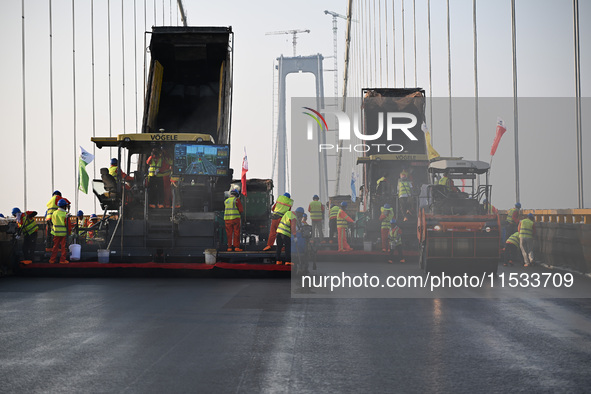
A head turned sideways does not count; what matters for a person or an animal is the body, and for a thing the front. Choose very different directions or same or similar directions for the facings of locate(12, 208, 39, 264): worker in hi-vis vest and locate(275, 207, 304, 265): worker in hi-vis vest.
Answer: very different directions

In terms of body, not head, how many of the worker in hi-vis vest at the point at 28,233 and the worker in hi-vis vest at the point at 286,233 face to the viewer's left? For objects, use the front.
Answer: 1

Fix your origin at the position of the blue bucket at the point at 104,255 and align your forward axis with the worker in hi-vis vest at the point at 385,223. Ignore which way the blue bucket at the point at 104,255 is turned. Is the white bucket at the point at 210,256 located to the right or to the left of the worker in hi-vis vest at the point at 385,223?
right
